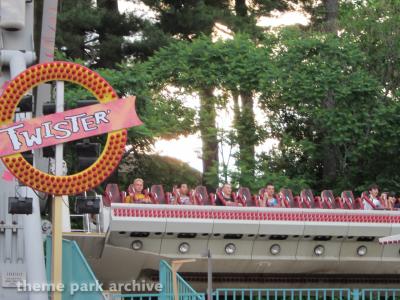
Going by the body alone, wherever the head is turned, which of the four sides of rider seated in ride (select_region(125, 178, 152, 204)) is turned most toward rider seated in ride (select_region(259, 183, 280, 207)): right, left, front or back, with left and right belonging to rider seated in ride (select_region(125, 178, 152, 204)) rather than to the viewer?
left

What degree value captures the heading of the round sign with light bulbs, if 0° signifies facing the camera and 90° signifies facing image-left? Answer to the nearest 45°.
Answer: approximately 0°

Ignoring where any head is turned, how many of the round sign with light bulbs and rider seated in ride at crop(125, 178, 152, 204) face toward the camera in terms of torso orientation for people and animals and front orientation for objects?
2

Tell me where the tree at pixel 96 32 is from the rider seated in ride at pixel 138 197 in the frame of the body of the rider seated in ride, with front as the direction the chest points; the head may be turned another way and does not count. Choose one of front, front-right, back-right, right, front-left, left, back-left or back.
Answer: back

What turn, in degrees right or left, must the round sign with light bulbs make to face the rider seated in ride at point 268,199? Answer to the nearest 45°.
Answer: approximately 135° to its left

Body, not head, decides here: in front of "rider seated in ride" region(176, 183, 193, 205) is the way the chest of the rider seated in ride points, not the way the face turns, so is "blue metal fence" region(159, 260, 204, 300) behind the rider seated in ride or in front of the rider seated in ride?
in front

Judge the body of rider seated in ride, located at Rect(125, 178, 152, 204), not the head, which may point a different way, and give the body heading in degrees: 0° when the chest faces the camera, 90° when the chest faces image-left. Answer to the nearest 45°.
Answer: approximately 0°
